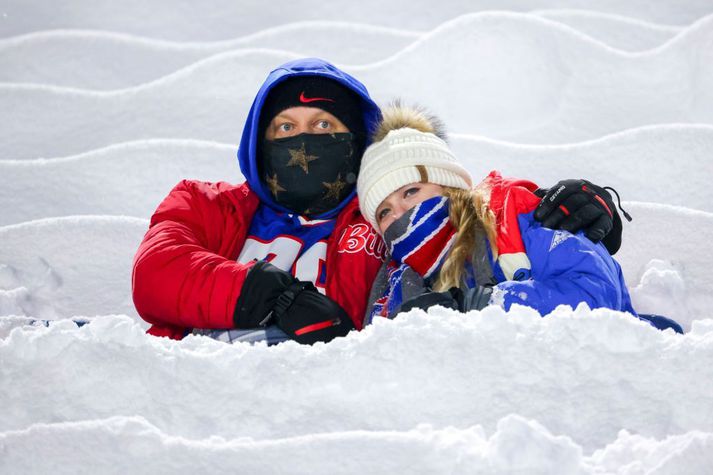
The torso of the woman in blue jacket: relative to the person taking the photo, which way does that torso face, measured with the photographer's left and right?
facing the viewer and to the left of the viewer

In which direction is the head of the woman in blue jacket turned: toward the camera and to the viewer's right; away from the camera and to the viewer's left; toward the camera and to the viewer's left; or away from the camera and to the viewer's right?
toward the camera and to the viewer's left

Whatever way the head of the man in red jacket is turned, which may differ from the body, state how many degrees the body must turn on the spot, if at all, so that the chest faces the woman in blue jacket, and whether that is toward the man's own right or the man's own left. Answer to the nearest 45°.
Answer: approximately 45° to the man's own left

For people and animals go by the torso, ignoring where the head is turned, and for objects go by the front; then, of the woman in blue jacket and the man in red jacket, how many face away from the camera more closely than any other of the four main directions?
0

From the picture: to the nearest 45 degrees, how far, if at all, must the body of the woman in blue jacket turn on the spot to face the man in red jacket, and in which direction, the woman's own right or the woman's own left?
approximately 45° to the woman's own right

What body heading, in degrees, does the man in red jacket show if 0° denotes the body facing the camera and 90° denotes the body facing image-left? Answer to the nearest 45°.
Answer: approximately 0°
